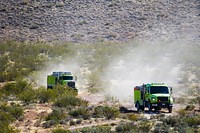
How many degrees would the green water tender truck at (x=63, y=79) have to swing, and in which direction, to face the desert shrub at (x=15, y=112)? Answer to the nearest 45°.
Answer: approximately 45° to its right

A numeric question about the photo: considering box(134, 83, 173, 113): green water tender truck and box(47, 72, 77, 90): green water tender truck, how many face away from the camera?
0

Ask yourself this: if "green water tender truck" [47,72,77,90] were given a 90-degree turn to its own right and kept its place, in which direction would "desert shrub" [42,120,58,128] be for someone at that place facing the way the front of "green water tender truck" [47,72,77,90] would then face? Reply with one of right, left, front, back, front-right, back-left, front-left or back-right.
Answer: front-left

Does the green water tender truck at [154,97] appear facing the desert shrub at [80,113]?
no

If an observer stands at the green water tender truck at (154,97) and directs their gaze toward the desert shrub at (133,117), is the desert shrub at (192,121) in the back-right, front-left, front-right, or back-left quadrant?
front-left

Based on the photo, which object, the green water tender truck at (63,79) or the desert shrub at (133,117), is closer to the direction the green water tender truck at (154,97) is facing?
the desert shrub

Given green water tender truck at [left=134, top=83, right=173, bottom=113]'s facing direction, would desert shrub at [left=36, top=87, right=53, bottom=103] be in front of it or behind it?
behind

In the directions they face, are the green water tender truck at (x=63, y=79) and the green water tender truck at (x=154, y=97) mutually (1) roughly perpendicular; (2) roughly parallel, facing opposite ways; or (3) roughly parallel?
roughly parallel

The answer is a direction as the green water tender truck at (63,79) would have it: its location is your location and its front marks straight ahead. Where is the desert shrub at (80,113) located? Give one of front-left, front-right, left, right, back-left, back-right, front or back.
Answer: front-right

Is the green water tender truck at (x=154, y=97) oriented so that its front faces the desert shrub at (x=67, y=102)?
no

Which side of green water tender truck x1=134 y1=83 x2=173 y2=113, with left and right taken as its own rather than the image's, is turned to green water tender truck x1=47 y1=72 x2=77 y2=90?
back

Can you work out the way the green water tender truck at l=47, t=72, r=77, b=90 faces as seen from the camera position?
facing the viewer and to the right of the viewer

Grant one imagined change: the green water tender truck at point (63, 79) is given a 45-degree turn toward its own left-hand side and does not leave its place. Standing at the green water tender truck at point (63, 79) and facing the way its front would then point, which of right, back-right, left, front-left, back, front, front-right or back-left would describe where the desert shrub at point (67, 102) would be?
right

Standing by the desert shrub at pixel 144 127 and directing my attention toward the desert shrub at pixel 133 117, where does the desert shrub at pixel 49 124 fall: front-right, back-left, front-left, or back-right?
front-left

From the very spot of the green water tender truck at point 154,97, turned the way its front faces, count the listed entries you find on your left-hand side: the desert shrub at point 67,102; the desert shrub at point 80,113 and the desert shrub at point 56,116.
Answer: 0
